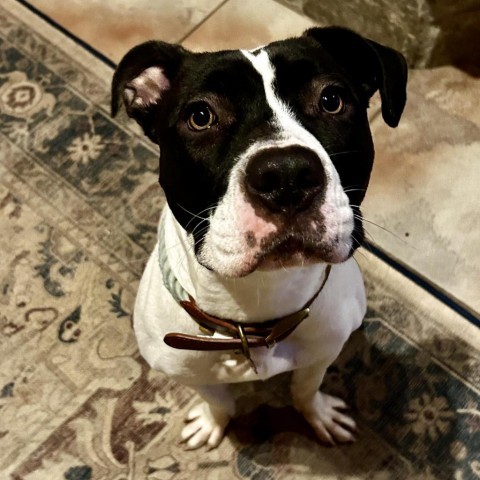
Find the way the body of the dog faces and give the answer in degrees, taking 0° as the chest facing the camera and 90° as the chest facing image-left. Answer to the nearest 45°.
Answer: approximately 0°
